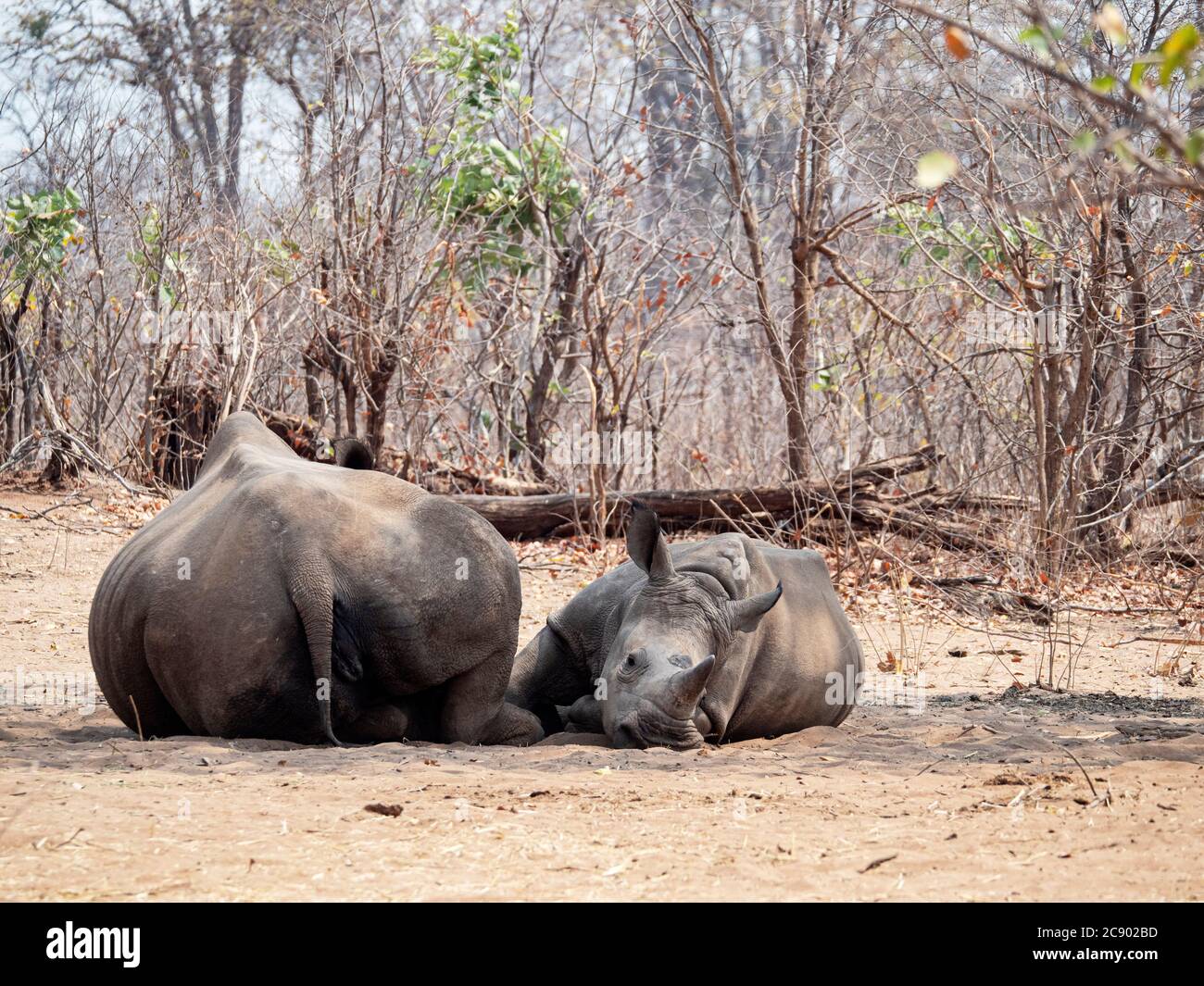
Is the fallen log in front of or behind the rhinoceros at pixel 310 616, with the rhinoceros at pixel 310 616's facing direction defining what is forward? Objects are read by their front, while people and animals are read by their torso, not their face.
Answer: in front

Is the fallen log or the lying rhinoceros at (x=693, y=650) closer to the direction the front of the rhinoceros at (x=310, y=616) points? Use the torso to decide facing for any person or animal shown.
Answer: the fallen log

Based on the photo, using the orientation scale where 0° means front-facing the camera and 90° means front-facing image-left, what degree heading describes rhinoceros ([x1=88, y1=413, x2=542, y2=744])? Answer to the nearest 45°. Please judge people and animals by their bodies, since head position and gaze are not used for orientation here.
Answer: approximately 180°
